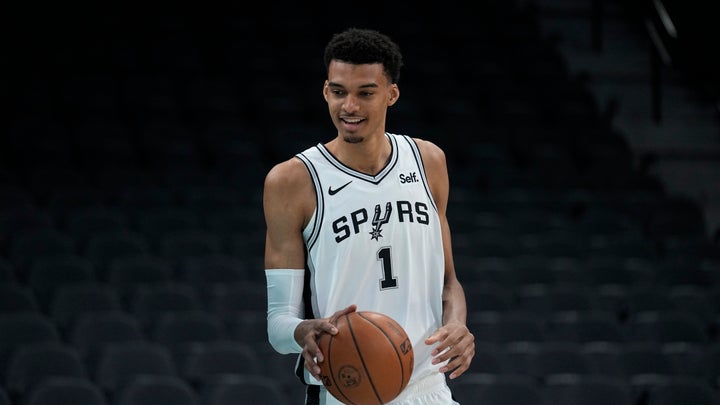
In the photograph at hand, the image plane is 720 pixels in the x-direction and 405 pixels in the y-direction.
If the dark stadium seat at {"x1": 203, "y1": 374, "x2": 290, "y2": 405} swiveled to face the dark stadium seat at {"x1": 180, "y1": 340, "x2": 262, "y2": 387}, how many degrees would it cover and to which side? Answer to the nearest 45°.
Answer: approximately 180°

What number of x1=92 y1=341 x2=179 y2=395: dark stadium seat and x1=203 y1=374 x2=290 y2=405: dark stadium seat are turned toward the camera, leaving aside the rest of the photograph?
2

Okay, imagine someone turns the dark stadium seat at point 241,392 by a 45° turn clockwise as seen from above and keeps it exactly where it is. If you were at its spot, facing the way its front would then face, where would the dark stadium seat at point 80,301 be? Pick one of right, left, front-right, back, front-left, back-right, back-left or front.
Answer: right

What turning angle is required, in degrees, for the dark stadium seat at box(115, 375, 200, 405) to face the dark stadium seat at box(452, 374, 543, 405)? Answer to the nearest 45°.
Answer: approximately 90° to its left

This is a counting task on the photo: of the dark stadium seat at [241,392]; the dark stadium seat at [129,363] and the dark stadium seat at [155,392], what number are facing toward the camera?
3

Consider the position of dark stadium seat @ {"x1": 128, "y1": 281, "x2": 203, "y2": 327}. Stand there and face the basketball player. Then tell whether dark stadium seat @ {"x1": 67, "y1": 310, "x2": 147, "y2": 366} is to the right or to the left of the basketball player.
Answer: right

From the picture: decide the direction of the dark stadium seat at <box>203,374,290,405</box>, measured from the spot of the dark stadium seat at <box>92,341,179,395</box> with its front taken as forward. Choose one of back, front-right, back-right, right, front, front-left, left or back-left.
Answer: front-left

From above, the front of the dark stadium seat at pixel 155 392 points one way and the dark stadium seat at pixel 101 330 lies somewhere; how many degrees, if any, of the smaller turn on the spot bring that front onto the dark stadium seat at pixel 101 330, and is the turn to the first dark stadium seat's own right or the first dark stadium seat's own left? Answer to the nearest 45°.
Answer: approximately 180°

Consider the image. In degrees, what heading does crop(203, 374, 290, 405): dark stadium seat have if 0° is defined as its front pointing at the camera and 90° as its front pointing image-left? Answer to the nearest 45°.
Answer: approximately 0°

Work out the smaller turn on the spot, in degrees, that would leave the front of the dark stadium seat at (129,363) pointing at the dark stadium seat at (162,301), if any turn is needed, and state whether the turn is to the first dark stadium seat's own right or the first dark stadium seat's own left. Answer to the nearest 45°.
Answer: approximately 180°

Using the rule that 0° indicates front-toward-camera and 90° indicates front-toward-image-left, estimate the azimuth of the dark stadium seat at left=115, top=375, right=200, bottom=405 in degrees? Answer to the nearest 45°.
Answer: approximately 0°

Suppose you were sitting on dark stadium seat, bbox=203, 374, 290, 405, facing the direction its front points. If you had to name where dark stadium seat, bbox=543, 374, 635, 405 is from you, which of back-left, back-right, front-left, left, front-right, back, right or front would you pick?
left

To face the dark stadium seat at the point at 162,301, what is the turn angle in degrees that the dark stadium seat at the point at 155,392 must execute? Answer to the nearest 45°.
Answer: approximately 180°

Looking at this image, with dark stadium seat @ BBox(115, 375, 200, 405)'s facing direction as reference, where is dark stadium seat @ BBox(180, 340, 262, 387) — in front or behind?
behind

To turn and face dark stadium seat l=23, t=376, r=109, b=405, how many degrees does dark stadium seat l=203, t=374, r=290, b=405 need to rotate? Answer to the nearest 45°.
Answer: approximately 90° to its right
